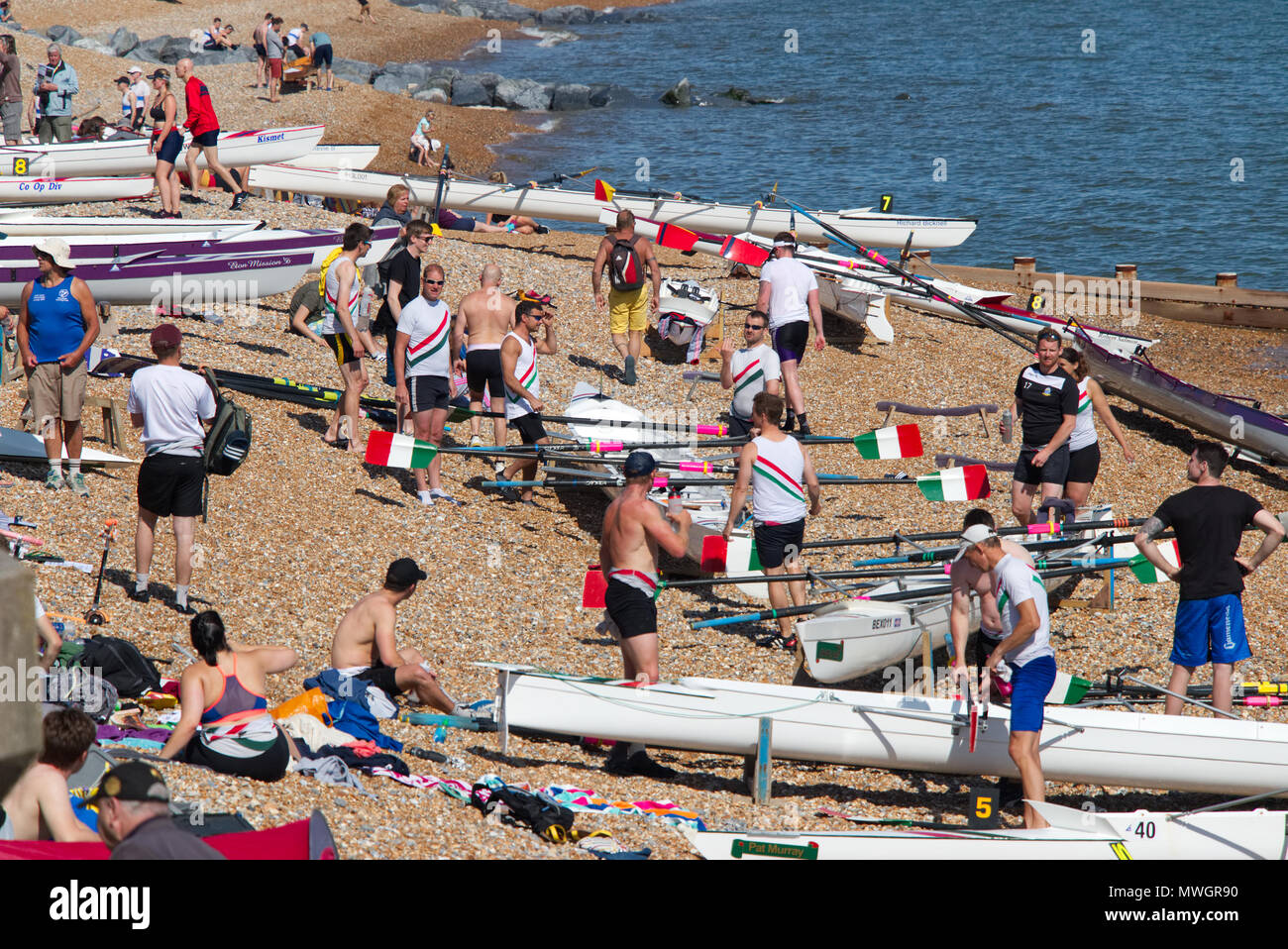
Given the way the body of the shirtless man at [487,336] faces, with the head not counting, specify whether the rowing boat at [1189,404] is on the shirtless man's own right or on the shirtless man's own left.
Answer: on the shirtless man's own right

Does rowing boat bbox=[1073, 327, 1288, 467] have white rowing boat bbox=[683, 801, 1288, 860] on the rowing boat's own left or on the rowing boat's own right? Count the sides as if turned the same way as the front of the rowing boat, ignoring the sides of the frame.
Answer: on the rowing boat's own left

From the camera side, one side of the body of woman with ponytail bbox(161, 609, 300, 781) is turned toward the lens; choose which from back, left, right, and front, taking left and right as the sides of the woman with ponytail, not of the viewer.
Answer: back

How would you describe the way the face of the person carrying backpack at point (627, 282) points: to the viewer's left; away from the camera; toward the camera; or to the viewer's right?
away from the camera

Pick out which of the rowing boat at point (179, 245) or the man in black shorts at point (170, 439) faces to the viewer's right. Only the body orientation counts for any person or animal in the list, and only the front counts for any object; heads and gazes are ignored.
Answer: the rowing boat

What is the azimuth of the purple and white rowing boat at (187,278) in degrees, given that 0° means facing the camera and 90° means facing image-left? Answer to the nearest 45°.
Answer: approximately 270°

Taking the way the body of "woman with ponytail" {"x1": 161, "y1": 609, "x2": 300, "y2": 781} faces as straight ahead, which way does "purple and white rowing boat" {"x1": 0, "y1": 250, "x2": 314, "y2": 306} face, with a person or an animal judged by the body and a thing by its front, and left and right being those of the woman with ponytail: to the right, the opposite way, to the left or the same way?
to the right

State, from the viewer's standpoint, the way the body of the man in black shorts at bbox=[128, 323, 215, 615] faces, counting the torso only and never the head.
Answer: away from the camera

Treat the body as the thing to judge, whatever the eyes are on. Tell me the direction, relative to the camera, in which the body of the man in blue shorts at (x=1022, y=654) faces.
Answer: to the viewer's left
